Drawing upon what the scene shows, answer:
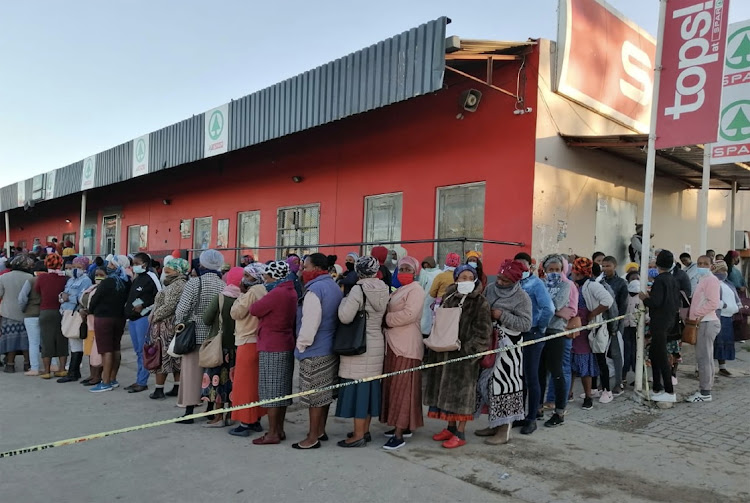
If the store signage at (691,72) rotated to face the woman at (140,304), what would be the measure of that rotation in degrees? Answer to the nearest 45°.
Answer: approximately 90° to its right

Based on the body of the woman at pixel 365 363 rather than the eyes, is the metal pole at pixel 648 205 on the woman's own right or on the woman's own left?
on the woman's own right

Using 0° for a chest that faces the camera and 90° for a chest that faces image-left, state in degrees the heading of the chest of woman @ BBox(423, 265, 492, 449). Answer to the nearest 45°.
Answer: approximately 45°

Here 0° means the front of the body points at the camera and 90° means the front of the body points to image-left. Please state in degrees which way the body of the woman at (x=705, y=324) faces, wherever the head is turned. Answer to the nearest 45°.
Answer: approximately 90°
